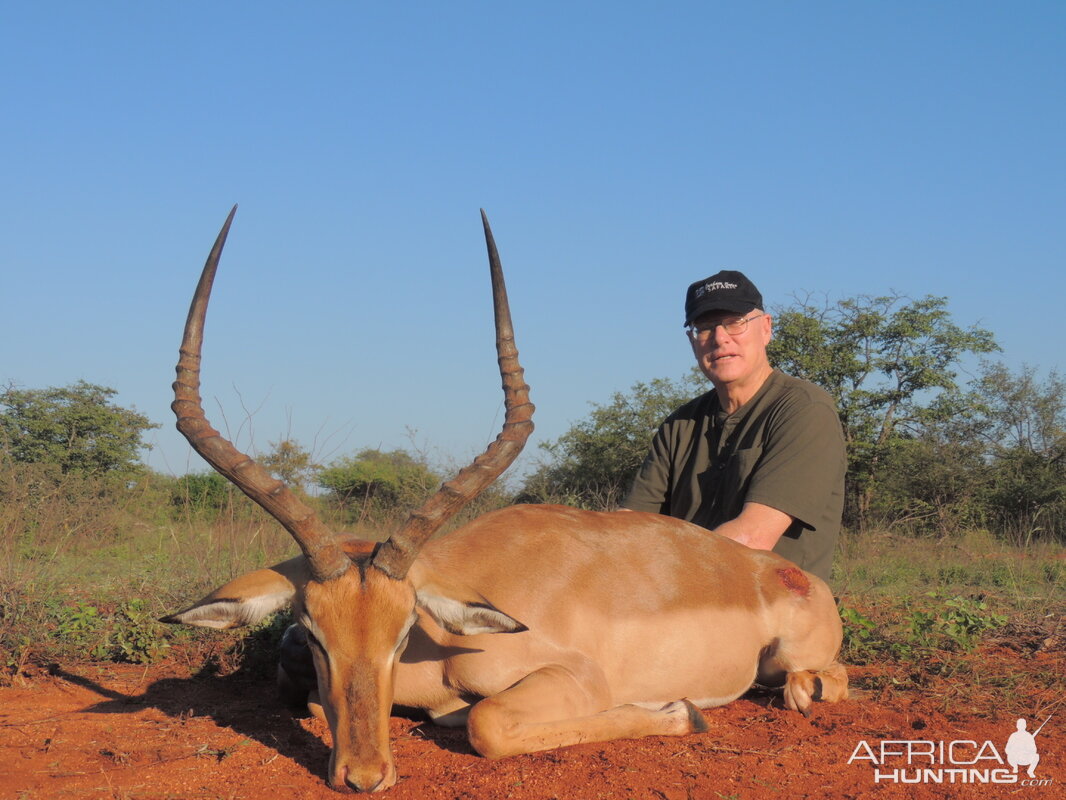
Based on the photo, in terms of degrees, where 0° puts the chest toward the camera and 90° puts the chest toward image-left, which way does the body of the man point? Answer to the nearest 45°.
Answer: approximately 45°

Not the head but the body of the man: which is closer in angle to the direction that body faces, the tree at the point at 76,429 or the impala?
the impala

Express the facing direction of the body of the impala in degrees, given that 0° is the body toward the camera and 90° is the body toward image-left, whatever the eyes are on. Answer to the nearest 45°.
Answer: approximately 45°

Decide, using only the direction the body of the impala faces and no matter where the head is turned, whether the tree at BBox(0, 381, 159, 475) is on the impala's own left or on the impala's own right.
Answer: on the impala's own right

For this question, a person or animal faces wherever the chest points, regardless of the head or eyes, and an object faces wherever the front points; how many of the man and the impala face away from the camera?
0

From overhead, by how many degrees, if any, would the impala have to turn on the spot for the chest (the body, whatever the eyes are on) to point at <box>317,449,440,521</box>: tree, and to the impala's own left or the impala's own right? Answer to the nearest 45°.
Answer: approximately 135° to the impala's own right

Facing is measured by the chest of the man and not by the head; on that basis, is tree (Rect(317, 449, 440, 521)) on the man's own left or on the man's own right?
on the man's own right

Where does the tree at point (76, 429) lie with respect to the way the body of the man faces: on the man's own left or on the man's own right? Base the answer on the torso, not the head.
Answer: on the man's own right

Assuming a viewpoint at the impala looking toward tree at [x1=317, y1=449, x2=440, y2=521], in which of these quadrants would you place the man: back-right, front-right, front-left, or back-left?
front-right
